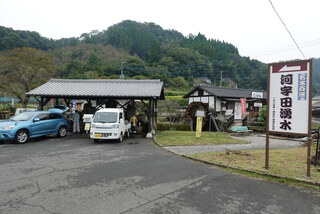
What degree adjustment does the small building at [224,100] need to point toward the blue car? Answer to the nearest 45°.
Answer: approximately 90° to its right

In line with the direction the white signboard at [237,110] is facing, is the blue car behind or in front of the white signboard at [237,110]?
in front

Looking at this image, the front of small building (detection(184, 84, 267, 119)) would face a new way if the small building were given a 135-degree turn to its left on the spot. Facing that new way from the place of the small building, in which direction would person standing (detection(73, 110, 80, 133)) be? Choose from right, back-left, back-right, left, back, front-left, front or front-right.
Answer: back-left

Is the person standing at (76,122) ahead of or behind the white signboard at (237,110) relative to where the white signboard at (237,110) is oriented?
ahead

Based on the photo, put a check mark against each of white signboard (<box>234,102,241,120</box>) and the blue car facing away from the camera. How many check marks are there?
0

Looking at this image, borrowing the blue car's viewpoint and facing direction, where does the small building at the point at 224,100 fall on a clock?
The small building is roughly at 7 o'clock from the blue car.

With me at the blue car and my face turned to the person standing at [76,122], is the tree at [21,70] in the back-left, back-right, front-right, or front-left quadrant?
front-left

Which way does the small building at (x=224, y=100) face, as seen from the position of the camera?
facing the viewer and to the right of the viewer

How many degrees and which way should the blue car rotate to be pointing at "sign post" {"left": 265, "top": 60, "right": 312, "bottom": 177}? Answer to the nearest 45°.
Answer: approximately 90° to its left

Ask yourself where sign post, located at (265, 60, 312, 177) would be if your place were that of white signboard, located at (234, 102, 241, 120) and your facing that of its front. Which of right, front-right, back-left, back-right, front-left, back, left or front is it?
front

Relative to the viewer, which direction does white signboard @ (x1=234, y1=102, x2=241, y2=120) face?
toward the camera

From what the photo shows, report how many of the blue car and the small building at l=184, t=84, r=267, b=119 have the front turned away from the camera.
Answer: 0

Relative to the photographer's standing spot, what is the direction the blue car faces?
facing the viewer and to the left of the viewer
